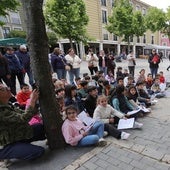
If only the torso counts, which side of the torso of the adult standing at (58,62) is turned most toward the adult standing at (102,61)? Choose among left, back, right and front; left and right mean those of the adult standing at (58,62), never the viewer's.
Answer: left

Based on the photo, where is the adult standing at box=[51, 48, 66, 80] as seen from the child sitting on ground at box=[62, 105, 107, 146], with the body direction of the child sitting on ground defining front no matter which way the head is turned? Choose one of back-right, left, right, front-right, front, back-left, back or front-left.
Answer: back-left

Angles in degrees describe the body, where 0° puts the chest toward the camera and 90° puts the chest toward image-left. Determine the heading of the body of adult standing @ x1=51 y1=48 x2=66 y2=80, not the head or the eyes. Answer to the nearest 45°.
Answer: approximately 315°

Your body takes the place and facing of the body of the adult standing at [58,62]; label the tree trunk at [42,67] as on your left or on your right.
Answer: on your right

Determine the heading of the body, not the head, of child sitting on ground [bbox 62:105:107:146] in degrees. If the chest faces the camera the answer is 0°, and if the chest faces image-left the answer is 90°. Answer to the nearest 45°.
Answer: approximately 315°

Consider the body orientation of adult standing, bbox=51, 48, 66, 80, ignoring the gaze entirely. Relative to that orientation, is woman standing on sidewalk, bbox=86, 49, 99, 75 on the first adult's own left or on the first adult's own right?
on the first adult's own left
